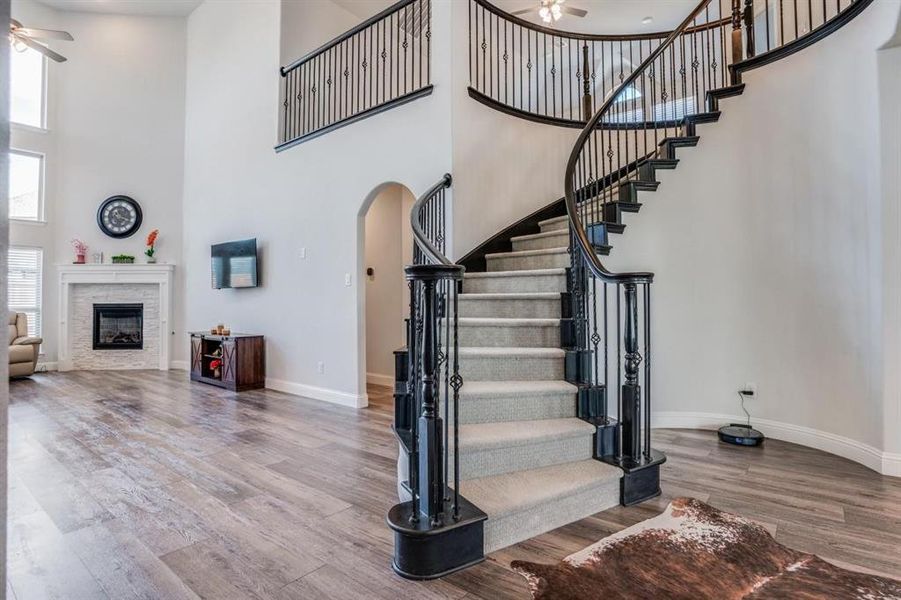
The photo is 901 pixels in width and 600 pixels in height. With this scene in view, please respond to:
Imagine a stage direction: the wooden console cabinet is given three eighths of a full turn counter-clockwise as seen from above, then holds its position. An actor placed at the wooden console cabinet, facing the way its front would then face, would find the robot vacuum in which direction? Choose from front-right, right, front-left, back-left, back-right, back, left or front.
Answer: front-right

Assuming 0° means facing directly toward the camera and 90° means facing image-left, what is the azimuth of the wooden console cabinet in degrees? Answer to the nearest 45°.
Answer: approximately 45°

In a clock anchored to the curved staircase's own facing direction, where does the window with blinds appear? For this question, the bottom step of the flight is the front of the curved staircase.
The window with blinds is roughly at 5 o'clock from the curved staircase.

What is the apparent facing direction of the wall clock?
toward the camera

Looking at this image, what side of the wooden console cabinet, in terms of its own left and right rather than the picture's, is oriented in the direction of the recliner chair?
right

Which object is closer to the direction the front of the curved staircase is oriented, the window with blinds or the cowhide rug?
the cowhide rug

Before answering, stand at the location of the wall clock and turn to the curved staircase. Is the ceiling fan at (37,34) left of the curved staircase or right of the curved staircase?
right

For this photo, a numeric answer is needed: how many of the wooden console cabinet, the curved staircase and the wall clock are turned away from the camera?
0

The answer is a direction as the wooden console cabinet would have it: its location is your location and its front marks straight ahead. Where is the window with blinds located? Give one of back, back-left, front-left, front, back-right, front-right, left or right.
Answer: right

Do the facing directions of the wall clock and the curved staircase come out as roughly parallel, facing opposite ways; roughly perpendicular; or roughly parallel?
roughly parallel
